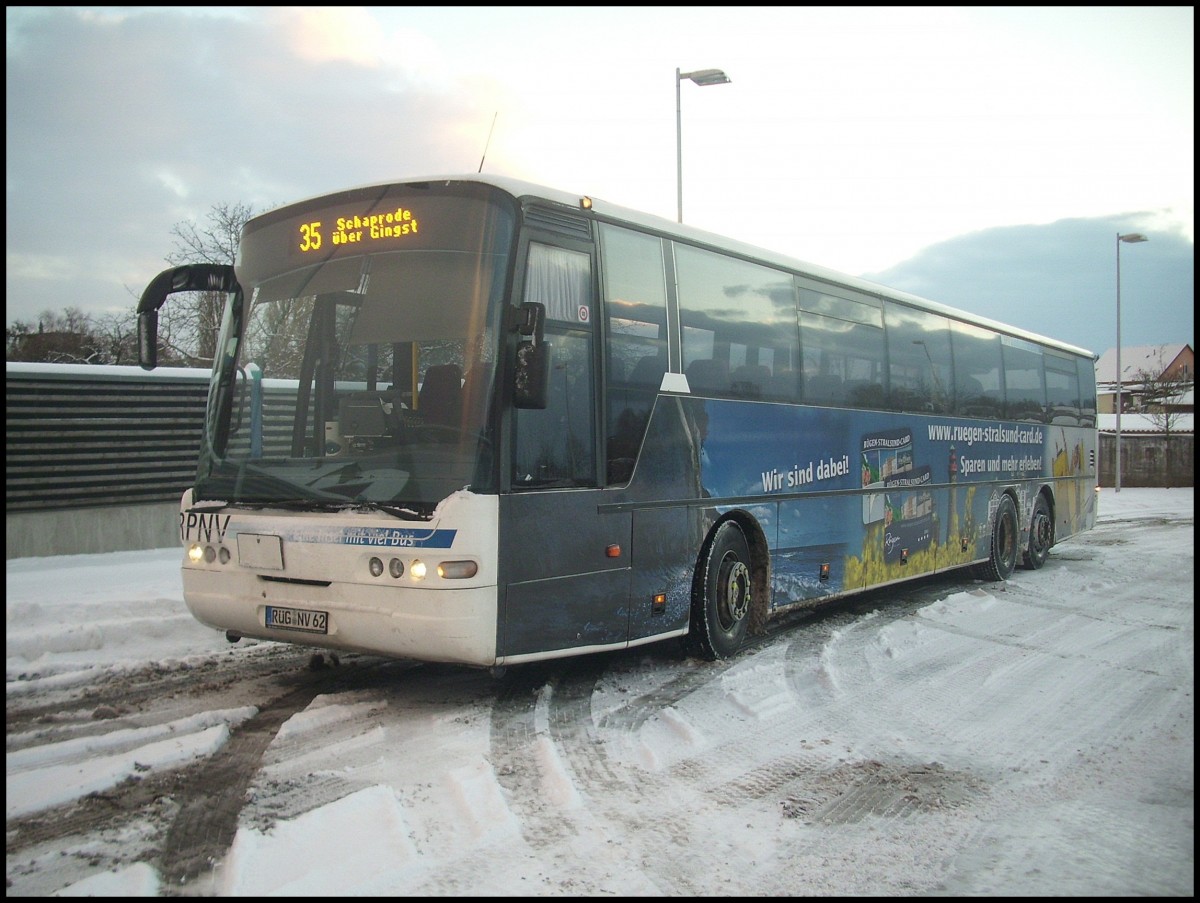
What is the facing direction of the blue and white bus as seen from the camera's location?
facing the viewer and to the left of the viewer

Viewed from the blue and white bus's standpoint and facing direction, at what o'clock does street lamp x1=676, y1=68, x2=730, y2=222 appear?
The street lamp is roughly at 5 o'clock from the blue and white bus.

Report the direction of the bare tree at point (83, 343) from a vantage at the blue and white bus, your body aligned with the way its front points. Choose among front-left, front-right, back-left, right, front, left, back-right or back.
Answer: right

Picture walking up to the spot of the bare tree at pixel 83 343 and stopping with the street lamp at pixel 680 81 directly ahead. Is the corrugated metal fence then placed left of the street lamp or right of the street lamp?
right

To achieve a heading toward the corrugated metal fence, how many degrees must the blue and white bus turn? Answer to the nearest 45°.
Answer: approximately 90° to its right
